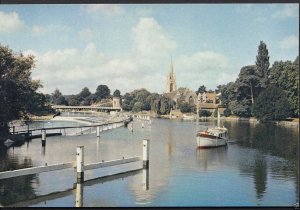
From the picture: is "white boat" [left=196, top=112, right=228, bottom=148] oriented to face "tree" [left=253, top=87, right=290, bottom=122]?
no

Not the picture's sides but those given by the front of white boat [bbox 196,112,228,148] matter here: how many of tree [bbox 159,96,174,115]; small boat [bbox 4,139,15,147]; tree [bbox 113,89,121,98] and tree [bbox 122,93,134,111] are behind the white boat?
0

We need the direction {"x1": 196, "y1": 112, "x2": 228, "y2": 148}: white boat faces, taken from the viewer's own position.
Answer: facing the viewer and to the left of the viewer

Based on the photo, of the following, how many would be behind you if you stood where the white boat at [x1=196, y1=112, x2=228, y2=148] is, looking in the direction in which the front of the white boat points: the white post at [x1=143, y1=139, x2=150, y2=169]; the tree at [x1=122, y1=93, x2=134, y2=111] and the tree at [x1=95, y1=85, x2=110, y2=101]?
0

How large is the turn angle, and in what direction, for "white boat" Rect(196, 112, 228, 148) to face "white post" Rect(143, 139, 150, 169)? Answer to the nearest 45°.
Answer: approximately 45° to its left

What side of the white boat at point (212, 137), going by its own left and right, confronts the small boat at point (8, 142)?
front

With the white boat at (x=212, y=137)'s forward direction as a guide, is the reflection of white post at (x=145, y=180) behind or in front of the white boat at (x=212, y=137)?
in front
